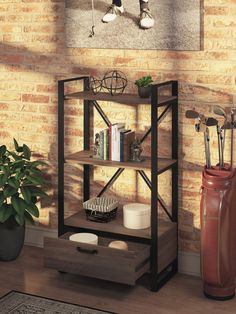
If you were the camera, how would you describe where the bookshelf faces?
facing the viewer and to the left of the viewer

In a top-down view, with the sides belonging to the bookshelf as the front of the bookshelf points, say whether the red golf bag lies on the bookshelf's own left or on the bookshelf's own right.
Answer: on the bookshelf's own left
